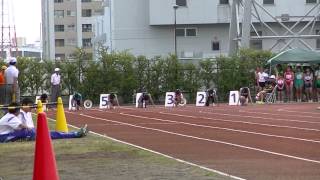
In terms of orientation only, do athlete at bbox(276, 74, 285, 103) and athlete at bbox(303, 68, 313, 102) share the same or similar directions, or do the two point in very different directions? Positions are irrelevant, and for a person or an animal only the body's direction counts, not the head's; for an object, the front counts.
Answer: same or similar directions

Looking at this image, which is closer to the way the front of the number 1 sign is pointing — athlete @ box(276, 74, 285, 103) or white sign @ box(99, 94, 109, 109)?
the white sign

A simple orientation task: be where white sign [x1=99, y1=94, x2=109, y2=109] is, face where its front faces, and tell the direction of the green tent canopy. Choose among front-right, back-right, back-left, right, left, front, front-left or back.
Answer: left

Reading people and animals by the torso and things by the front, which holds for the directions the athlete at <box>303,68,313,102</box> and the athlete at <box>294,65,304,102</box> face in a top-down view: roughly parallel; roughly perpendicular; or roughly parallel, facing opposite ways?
roughly parallel

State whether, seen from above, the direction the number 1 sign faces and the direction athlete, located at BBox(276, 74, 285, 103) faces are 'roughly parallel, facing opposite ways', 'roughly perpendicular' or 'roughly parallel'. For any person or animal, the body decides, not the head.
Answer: roughly parallel

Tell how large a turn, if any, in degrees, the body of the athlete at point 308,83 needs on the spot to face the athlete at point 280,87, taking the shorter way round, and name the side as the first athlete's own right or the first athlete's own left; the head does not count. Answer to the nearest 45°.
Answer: approximately 90° to the first athlete's own right

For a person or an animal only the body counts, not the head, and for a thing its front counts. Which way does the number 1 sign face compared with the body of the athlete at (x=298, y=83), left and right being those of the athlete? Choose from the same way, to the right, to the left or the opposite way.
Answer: the same way

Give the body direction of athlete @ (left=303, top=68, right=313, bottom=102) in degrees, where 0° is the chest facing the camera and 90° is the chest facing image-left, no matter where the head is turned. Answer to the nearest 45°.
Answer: approximately 0°

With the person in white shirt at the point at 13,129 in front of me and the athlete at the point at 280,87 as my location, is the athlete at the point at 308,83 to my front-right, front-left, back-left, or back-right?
back-left

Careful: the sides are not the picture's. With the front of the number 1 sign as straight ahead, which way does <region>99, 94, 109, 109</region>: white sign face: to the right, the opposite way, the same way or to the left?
the same way

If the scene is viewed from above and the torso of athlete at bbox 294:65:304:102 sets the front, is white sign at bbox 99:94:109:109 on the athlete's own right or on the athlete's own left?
on the athlete's own right

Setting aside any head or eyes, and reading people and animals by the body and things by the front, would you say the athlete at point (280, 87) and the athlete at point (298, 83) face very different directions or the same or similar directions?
same or similar directions

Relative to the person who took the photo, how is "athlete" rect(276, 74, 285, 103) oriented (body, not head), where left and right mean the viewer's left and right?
facing the viewer

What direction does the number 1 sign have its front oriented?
toward the camera

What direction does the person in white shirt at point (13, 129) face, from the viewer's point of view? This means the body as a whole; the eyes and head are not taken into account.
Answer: to the viewer's right

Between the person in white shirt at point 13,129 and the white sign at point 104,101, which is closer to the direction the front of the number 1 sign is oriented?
the person in white shirt
